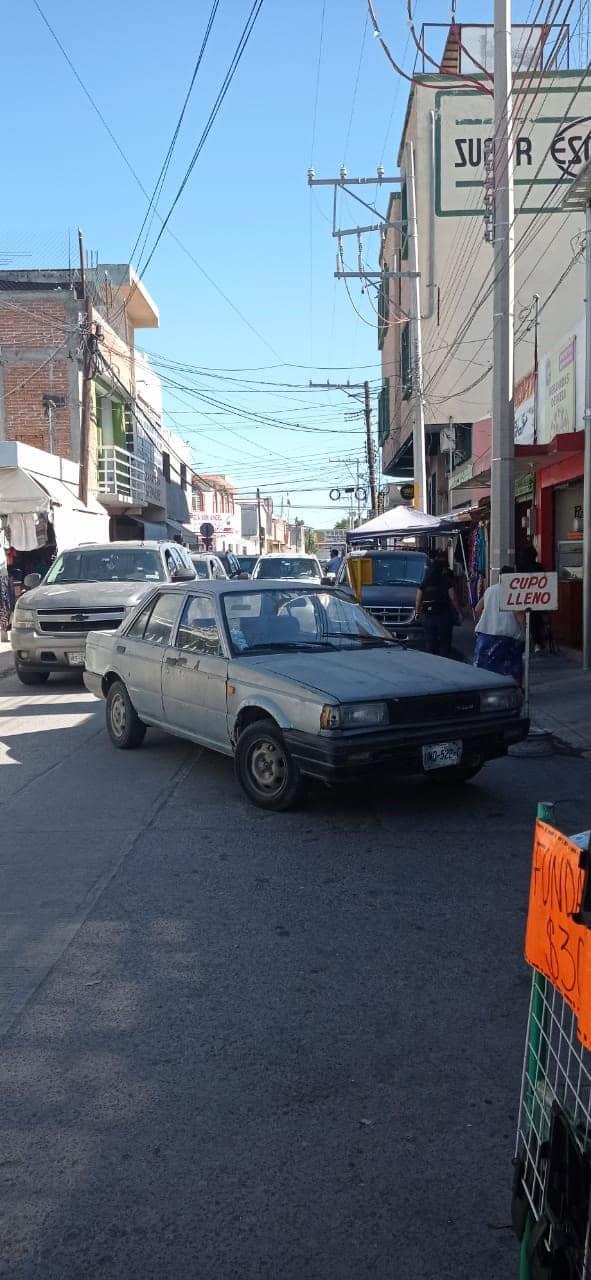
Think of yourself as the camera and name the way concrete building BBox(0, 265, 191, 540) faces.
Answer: facing to the right of the viewer

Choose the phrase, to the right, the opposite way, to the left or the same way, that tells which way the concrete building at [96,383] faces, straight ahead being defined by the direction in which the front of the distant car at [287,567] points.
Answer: to the left

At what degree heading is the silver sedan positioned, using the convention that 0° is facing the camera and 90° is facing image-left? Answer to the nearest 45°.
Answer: approximately 315°

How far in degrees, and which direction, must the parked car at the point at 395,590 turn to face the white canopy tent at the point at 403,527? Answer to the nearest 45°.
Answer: approximately 180°

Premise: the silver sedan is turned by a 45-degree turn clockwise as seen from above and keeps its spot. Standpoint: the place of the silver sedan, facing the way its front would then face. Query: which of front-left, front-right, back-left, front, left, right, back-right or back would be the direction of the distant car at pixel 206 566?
back

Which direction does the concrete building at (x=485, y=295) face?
to the viewer's left

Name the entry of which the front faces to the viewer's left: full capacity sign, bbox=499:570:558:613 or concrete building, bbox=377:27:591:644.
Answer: the concrete building

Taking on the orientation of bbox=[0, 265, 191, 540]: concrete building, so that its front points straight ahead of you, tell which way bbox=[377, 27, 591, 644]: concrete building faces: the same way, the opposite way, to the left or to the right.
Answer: the opposite way

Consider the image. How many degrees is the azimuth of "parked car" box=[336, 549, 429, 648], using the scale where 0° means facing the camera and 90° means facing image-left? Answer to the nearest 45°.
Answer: approximately 0°

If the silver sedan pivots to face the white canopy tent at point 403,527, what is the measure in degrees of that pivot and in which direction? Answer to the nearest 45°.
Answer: approximately 135° to its left

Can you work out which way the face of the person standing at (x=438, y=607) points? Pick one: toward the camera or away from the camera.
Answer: away from the camera

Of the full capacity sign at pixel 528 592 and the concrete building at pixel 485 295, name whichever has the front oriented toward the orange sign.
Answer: the full capacity sign

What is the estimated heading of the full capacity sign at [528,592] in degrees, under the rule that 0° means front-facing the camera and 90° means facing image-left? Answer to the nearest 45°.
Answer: approximately 0°
